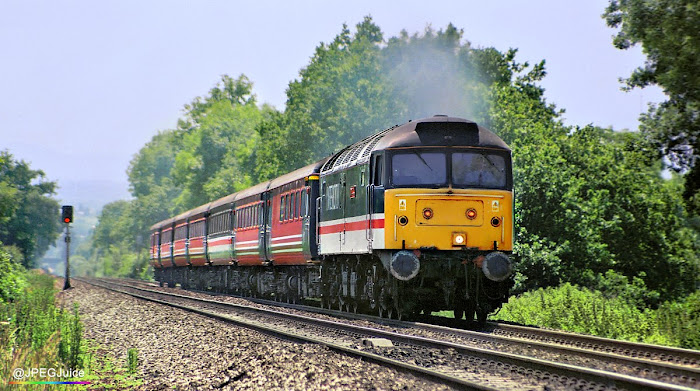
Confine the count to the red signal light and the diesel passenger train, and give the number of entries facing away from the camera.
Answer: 0

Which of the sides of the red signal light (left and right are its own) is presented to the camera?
front

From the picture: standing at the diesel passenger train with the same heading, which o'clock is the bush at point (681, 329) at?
The bush is roughly at 11 o'clock from the diesel passenger train.

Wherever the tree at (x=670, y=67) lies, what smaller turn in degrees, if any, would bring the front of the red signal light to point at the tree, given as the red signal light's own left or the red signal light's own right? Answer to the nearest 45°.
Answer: approximately 45° to the red signal light's own left

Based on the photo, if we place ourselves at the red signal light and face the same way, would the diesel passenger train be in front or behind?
in front

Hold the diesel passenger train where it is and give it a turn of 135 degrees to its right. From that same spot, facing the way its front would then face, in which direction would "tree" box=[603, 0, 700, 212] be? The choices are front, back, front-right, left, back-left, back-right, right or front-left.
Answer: back-right

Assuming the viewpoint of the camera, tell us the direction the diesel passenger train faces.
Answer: facing the viewer and to the right of the viewer

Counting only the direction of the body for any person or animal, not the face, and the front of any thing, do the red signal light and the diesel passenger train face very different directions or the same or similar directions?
same or similar directions

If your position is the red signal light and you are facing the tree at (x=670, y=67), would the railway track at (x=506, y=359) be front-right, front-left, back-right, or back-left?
front-right
